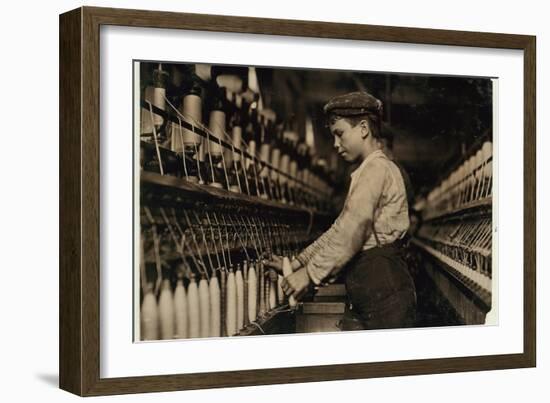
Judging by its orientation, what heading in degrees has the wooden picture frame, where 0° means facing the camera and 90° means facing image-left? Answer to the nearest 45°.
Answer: approximately 315°
